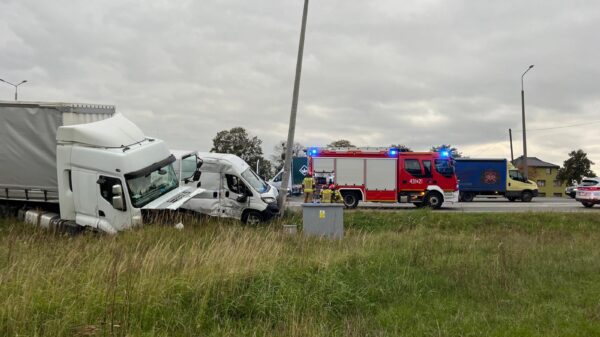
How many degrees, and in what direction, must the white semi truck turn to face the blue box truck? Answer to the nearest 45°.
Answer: approximately 45° to its left

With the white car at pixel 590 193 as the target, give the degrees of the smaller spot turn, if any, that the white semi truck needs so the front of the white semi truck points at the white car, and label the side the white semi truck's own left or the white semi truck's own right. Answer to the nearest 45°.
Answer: approximately 45° to the white semi truck's own left

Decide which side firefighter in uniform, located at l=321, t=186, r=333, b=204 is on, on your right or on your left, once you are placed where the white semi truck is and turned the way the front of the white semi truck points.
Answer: on your left

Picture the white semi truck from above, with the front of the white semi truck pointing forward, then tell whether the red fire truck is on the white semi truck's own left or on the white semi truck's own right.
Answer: on the white semi truck's own left

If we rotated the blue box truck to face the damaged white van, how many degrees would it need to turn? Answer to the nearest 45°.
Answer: approximately 135° to its right

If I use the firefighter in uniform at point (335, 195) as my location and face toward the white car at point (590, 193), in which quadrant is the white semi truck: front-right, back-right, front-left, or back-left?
back-right

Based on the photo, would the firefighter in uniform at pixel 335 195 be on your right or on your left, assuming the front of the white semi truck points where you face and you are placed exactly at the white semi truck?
on your left

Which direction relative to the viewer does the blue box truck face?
to the viewer's right

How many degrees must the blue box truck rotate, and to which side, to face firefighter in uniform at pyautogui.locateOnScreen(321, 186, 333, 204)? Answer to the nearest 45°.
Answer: approximately 135° to its right
